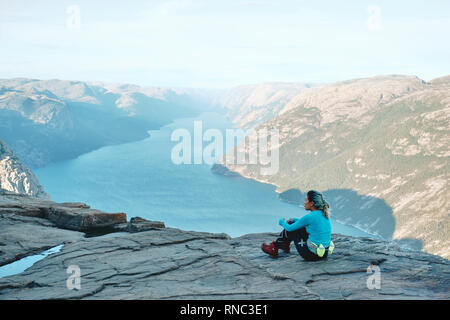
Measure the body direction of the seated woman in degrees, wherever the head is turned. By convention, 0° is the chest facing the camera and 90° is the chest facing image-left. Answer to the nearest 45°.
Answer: approximately 90°
